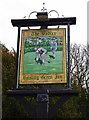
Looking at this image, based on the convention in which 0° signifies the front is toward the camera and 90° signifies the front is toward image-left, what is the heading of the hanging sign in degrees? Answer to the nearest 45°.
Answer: approximately 0°

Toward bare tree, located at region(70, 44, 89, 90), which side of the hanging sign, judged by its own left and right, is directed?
back
